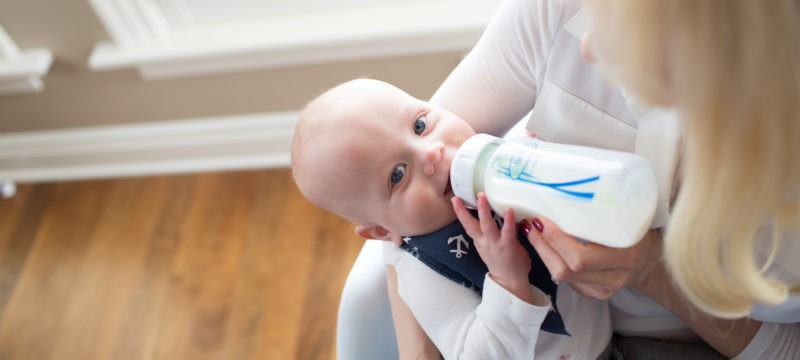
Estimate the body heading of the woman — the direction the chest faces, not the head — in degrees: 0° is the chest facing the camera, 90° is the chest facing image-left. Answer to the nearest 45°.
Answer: approximately 45°
